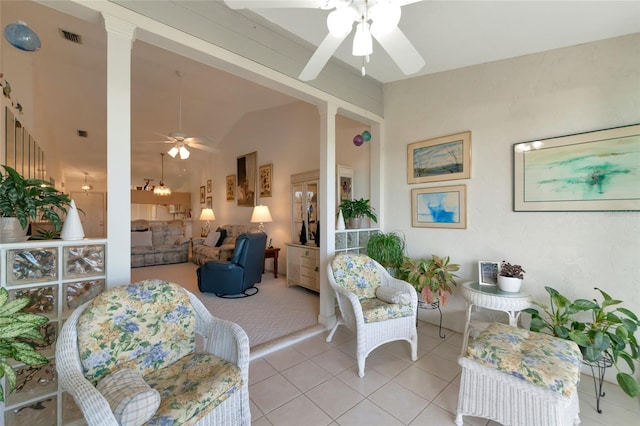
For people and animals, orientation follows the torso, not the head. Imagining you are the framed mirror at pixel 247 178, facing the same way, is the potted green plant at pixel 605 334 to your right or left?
on your left

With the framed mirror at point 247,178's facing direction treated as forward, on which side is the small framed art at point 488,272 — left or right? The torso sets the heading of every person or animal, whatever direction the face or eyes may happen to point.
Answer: on its left

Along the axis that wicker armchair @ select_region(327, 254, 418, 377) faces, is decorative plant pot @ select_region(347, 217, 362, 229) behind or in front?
behind

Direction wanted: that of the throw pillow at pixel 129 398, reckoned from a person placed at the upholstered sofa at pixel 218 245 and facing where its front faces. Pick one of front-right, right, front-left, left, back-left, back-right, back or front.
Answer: front-left

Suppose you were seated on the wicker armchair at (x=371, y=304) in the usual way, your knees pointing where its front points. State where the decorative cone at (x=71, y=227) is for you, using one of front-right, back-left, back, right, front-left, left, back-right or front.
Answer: right

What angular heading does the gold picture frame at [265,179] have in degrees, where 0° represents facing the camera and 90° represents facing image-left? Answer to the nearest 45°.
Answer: approximately 45°

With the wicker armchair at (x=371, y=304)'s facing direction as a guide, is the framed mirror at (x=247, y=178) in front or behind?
behind

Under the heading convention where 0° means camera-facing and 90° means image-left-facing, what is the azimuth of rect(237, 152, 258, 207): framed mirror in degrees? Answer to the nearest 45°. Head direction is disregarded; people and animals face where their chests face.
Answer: approximately 45°

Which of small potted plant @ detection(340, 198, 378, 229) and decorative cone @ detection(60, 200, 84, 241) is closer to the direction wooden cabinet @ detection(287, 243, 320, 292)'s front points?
the decorative cone

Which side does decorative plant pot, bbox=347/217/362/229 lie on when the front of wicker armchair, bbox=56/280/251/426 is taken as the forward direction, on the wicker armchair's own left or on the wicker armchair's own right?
on the wicker armchair's own left
